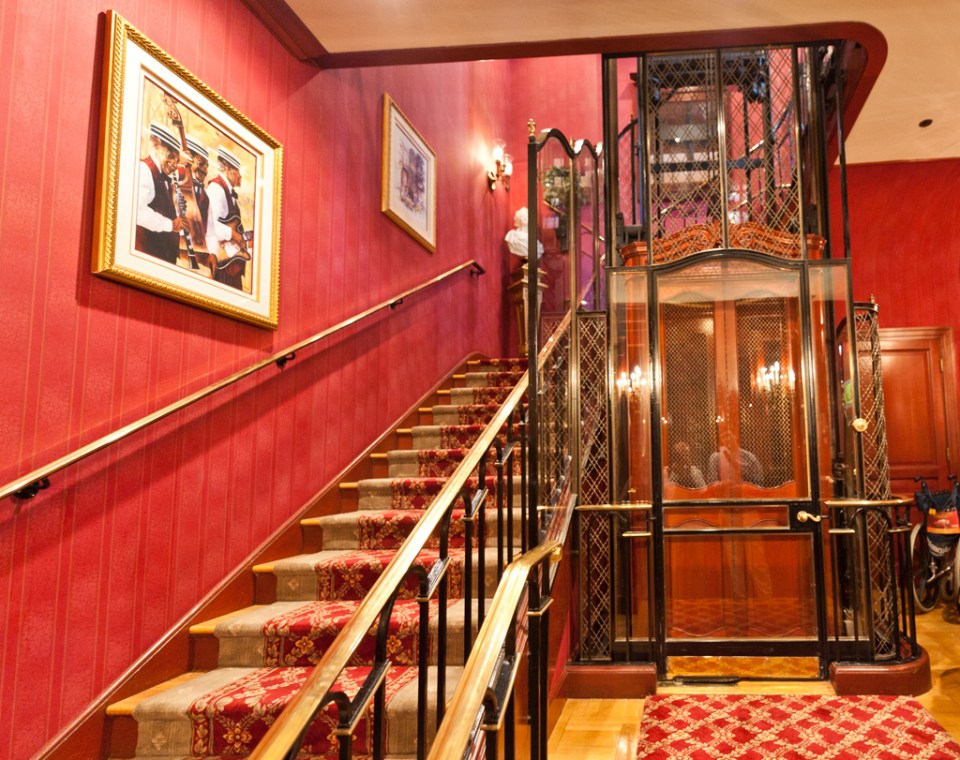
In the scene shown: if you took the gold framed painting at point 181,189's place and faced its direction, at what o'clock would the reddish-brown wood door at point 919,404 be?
The reddish-brown wood door is roughly at 10 o'clock from the gold framed painting.

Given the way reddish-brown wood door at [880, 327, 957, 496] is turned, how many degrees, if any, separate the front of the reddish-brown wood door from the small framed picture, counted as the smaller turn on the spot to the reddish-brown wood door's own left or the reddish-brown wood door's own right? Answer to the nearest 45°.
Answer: approximately 45° to the reddish-brown wood door's own right

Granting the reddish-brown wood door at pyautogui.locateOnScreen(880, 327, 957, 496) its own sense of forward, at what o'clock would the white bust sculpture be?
The white bust sculpture is roughly at 3 o'clock from the reddish-brown wood door.

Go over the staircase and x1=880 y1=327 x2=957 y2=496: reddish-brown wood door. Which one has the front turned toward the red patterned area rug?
the reddish-brown wood door

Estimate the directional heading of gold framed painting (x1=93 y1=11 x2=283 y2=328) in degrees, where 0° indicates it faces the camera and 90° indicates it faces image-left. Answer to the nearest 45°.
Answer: approximately 315°

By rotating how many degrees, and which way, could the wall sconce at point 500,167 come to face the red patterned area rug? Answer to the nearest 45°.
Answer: approximately 45° to its right

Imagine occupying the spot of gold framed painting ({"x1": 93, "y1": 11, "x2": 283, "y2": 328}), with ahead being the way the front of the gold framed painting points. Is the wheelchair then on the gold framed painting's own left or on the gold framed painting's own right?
on the gold framed painting's own left

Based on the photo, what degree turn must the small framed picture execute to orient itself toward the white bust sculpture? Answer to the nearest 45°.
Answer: approximately 90° to its left
